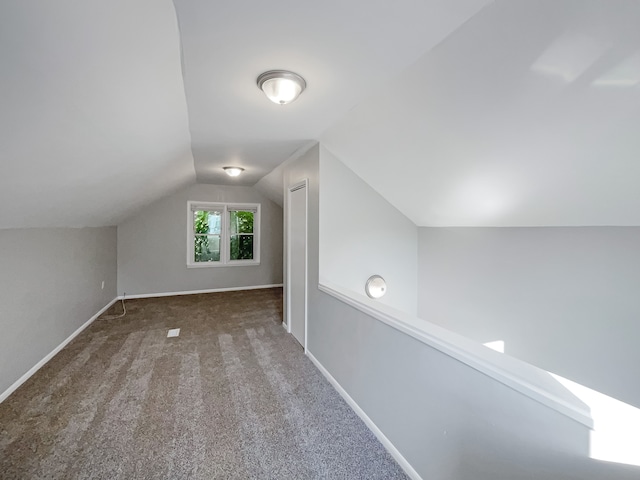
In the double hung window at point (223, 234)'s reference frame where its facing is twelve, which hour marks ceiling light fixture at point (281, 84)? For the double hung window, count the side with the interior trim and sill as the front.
The ceiling light fixture is roughly at 12 o'clock from the double hung window.

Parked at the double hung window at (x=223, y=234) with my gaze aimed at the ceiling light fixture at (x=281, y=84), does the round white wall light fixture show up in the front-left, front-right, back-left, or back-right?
front-left

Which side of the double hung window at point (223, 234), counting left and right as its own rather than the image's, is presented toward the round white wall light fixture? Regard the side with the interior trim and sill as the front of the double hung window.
front

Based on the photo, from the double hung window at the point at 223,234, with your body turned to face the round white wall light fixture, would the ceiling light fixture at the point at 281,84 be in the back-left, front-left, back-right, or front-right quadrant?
front-right

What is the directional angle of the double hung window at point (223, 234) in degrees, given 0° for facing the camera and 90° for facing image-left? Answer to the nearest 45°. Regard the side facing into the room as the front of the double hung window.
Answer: approximately 0°
